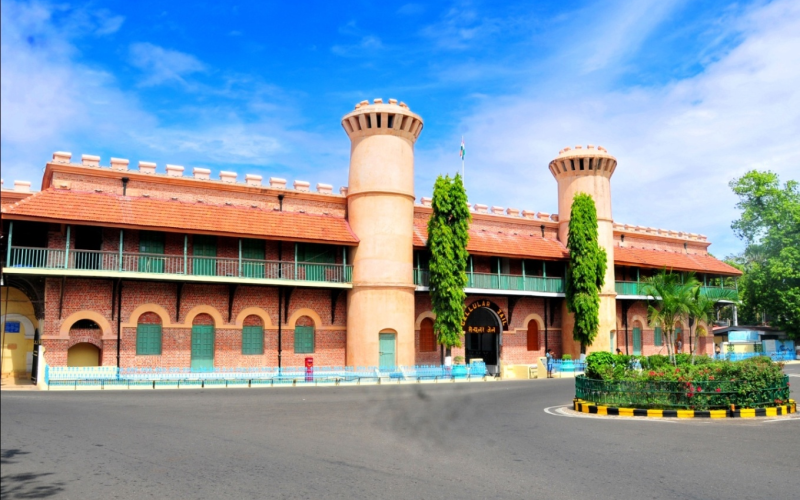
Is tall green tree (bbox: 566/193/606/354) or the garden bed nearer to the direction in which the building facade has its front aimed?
the garden bed

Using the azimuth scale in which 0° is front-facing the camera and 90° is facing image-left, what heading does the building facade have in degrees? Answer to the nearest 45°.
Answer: approximately 315°

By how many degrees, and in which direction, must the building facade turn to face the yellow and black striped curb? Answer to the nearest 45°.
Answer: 0° — it already faces it

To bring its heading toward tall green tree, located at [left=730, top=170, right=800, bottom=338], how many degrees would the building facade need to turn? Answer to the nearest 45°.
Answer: approximately 90° to its left

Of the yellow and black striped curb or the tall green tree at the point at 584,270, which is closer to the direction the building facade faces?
the yellow and black striped curb
